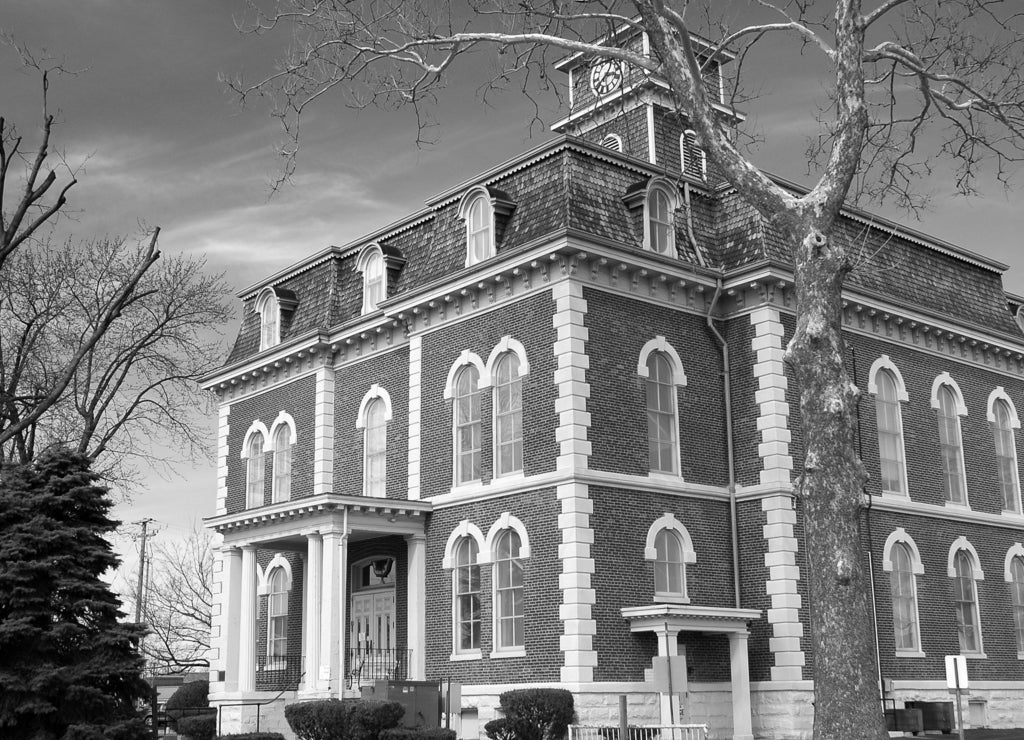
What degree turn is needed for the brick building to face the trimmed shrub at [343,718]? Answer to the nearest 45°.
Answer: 0° — it already faces it

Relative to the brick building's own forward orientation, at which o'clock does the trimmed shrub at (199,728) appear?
The trimmed shrub is roughly at 2 o'clock from the brick building.

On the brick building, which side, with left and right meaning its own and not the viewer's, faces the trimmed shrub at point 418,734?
front

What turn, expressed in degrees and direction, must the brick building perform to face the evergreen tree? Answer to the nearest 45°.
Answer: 0° — it already faces it

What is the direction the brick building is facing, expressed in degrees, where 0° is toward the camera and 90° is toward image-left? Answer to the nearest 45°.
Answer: approximately 45°

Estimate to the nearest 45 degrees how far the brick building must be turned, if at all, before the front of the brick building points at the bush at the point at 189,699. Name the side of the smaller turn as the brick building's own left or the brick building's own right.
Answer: approximately 90° to the brick building's own right
